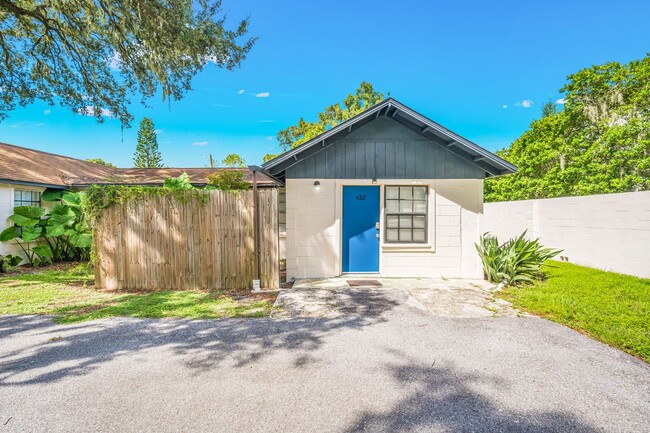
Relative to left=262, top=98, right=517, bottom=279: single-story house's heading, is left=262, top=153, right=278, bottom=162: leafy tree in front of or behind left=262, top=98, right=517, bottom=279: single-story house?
behind

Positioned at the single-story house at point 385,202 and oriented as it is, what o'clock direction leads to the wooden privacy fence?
The wooden privacy fence is roughly at 2 o'clock from the single-story house.

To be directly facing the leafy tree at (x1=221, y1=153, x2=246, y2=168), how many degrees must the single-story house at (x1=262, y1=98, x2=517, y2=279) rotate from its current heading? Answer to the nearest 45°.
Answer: approximately 135° to its right

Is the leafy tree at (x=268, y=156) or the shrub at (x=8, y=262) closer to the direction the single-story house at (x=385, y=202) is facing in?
the shrub

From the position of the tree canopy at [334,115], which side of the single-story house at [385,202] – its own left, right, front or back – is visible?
back

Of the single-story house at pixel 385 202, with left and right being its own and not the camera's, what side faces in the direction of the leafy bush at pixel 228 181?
right

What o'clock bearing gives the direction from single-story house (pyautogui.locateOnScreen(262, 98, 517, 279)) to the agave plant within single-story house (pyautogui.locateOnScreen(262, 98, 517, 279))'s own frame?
The agave plant is roughly at 9 o'clock from the single-story house.

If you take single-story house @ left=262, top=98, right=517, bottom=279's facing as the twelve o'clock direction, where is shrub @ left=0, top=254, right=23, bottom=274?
The shrub is roughly at 3 o'clock from the single-story house.

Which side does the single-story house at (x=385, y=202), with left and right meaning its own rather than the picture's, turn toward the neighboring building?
right

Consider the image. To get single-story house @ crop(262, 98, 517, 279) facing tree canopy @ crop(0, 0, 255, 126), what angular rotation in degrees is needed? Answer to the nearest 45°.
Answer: approximately 90° to its right

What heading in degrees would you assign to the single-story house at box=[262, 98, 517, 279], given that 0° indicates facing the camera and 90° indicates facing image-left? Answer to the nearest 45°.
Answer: approximately 0°

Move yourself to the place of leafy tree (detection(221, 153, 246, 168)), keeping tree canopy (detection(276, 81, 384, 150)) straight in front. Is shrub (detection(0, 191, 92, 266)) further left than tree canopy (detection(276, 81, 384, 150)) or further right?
right
